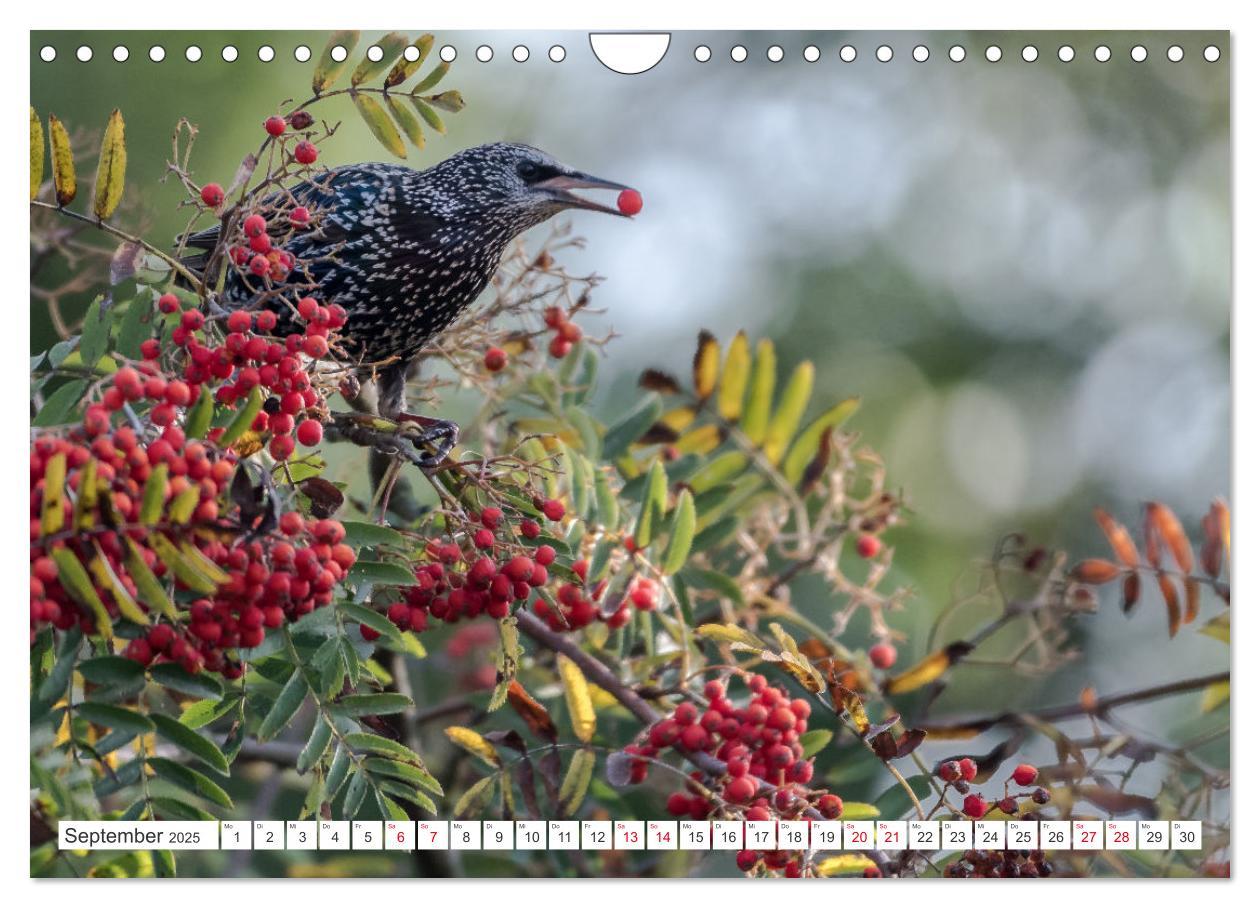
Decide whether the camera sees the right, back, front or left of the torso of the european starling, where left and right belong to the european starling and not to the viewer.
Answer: right

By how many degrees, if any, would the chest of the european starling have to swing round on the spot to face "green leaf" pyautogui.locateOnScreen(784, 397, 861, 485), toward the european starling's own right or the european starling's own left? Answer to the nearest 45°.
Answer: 0° — it already faces it
